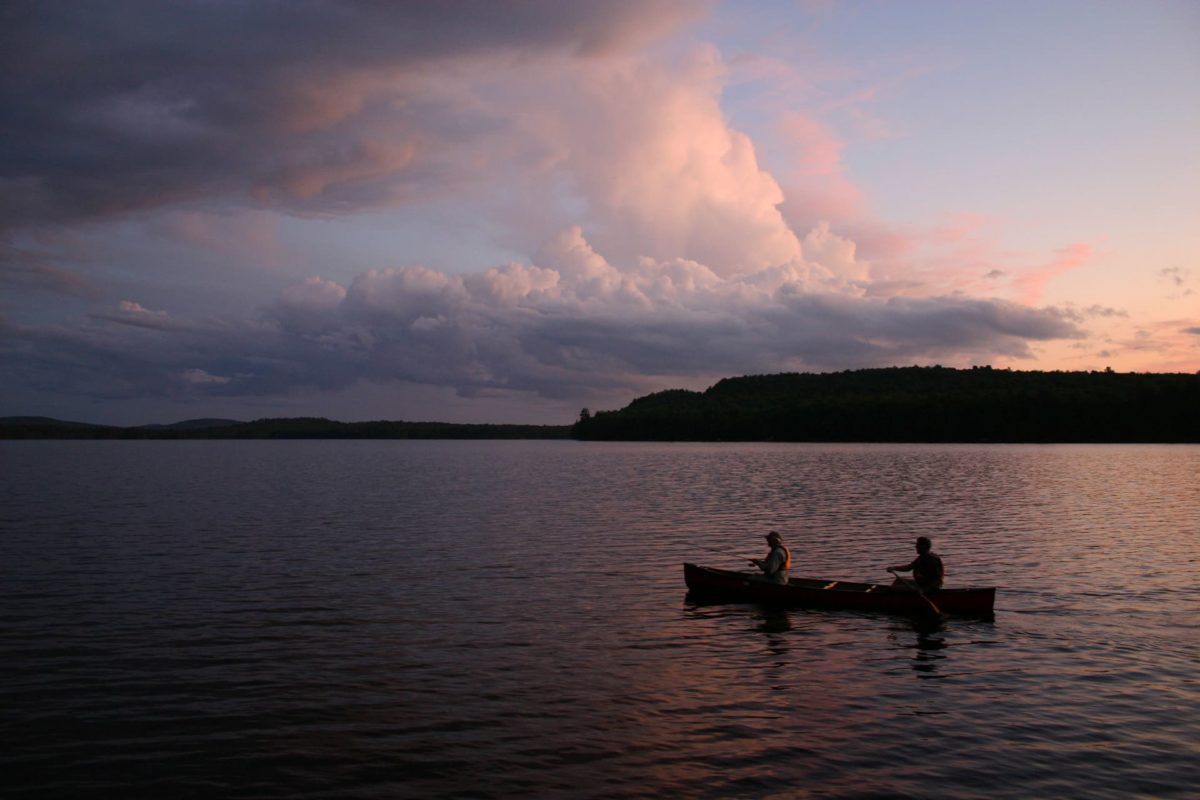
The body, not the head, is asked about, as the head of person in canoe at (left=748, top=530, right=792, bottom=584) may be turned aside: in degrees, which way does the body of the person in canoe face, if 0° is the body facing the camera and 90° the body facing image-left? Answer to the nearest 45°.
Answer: approximately 90°

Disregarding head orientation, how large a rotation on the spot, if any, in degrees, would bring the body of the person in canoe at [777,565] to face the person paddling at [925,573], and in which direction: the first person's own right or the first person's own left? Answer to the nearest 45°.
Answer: approximately 180°

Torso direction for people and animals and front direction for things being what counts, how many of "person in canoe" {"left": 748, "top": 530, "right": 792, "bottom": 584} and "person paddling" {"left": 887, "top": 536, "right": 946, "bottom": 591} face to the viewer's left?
2

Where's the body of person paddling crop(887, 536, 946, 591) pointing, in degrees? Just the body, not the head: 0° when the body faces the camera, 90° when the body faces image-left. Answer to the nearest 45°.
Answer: approximately 90°
